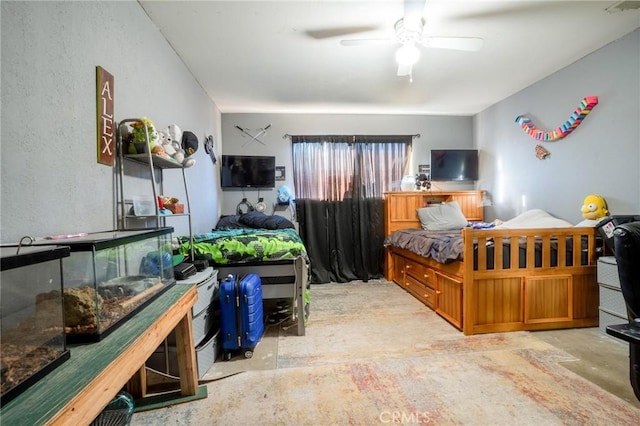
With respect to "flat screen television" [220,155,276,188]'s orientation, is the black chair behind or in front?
in front

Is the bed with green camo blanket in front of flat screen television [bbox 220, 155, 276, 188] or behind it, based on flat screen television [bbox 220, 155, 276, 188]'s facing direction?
in front

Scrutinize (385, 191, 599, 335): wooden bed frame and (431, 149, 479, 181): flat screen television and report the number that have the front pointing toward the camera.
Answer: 2

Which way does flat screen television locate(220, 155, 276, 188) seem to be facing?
toward the camera

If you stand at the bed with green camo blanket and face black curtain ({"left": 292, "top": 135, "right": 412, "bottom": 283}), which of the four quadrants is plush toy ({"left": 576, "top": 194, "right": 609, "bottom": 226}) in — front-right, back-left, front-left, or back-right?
front-right

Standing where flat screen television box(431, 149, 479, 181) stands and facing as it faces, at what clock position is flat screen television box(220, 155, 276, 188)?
flat screen television box(220, 155, 276, 188) is roughly at 2 o'clock from flat screen television box(431, 149, 479, 181).

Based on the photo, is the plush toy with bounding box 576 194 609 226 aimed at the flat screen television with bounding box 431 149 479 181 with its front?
no

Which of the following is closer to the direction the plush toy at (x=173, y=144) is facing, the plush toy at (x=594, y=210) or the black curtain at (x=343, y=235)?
the plush toy

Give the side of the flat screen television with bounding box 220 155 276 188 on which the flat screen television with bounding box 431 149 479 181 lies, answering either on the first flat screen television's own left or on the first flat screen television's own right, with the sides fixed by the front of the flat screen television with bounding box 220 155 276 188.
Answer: on the first flat screen television's own left

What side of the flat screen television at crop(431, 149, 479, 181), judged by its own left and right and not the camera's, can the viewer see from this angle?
front

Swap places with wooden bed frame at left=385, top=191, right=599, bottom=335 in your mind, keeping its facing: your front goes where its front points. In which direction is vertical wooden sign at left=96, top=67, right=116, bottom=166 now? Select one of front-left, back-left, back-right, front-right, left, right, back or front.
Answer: front-right

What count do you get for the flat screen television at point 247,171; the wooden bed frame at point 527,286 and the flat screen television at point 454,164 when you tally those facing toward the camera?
3

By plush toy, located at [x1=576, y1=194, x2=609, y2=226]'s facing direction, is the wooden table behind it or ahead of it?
ahead

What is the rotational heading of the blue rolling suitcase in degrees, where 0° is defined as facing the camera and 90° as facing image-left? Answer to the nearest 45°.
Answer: approximately 315°
